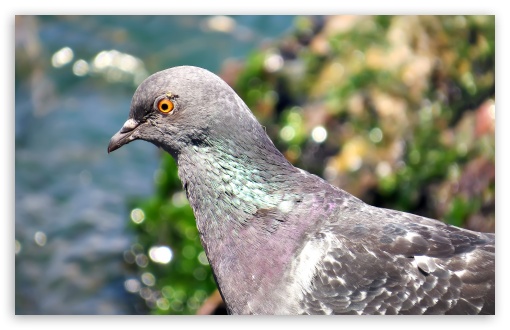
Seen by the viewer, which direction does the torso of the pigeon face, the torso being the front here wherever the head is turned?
to the viewer's left
